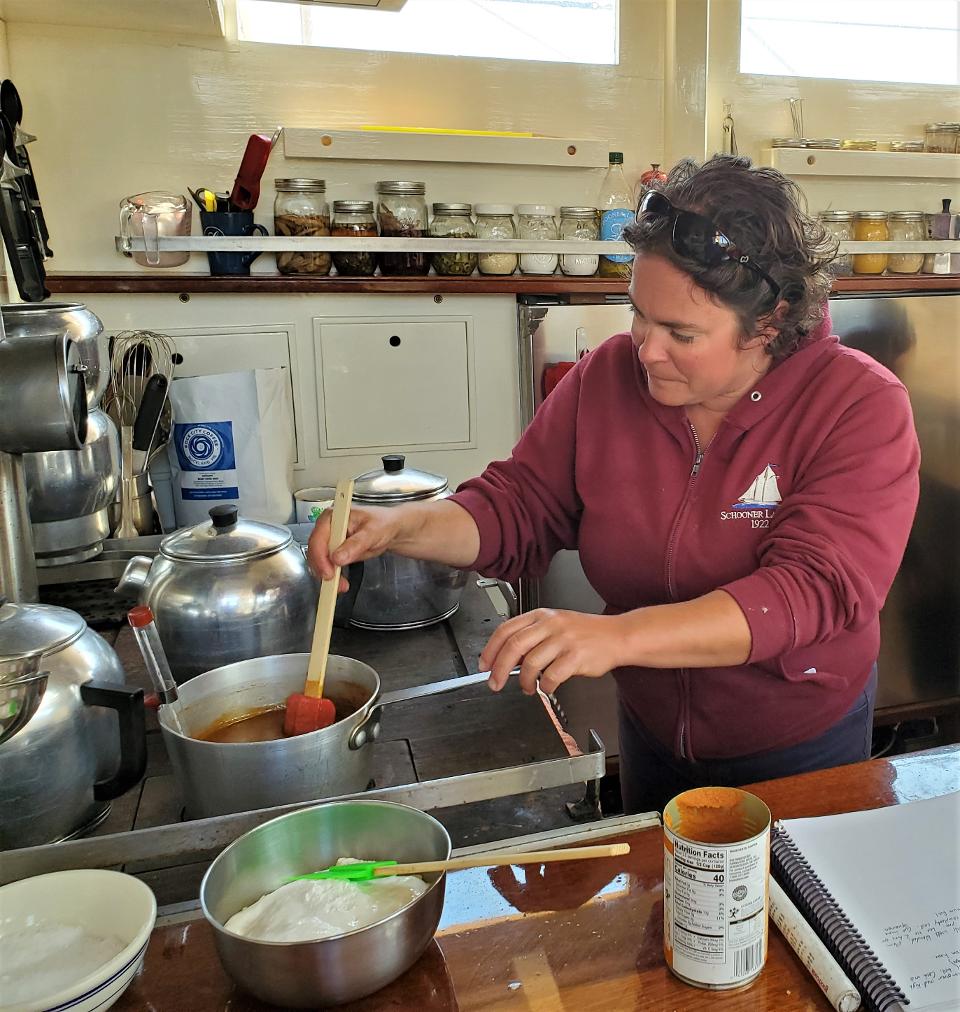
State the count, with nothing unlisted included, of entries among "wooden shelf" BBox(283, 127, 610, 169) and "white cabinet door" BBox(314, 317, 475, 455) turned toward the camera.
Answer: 2

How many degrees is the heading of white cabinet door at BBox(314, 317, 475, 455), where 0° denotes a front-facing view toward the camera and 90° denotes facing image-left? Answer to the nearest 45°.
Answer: approximately 0°

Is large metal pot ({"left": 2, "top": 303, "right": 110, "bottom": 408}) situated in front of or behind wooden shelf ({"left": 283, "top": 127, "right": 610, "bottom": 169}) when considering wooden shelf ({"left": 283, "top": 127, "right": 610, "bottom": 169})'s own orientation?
in front

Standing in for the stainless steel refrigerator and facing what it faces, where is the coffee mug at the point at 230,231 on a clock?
The coffee mug is roughly at 2 o'clock from the stainless steel refrigerator.

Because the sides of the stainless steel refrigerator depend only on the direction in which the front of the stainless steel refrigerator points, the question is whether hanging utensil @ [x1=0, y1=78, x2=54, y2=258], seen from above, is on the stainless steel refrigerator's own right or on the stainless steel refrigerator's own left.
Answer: on the stainless steel refrigerator's own right

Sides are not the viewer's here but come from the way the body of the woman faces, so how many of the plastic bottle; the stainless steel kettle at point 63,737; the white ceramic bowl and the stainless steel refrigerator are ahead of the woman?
2

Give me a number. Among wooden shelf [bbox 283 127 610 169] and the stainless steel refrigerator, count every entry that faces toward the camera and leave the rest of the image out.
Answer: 2
